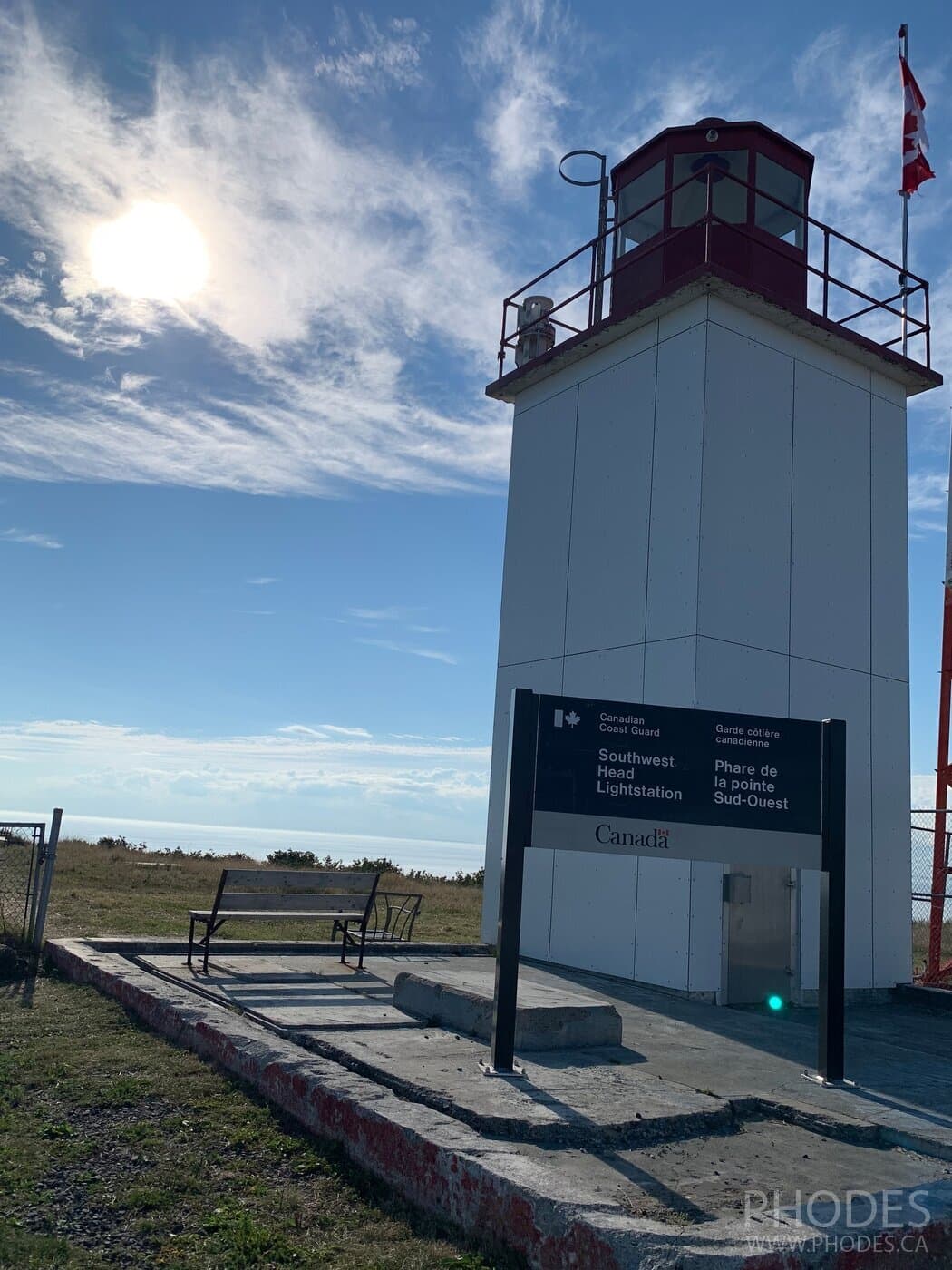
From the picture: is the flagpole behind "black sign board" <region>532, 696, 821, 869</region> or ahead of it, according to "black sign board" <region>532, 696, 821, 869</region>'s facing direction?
behind

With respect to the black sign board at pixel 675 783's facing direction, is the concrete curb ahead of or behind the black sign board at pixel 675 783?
ahead

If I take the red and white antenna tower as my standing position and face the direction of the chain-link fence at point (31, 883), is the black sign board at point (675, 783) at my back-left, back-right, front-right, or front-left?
front-left

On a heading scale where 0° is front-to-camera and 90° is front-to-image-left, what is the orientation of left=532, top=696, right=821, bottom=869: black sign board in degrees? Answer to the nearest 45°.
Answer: approximately 0°

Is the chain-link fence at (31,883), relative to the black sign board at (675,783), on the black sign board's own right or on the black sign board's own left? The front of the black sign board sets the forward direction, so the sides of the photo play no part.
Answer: on the black sign board's own right

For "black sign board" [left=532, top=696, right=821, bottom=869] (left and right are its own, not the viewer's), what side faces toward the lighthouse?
back

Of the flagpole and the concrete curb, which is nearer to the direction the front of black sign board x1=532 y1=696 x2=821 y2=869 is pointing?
the concrete curb

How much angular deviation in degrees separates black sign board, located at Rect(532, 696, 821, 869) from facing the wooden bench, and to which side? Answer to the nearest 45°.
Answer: approximately 135° to its right

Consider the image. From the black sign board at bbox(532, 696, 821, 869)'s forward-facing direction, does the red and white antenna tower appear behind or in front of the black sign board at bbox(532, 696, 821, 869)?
behind

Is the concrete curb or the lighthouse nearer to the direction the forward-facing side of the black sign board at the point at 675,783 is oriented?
the concrete curb
